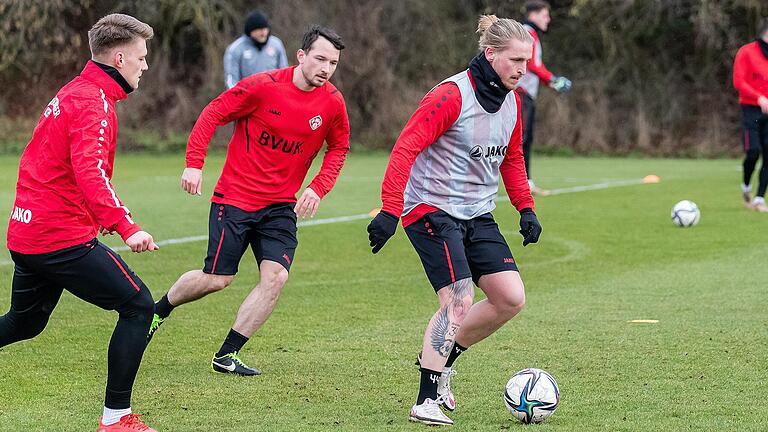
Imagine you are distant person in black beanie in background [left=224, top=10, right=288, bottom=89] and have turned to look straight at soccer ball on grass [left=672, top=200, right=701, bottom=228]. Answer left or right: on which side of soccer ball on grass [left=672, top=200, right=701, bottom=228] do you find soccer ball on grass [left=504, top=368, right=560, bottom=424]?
right

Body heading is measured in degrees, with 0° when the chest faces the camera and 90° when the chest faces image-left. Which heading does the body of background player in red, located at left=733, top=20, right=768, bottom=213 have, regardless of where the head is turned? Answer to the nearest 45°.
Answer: approximately 315°

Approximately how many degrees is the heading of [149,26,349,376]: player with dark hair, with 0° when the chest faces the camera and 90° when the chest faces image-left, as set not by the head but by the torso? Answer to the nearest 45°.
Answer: approximately 315°

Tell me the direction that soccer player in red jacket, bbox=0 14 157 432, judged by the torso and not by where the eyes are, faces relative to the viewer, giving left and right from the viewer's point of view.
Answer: facing to the right of the viewer

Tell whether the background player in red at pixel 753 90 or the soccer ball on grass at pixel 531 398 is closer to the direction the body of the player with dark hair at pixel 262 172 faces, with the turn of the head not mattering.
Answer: the soccer ball on grass

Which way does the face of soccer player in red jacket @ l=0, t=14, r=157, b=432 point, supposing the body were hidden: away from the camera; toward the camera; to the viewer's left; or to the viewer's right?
to the viewer's right

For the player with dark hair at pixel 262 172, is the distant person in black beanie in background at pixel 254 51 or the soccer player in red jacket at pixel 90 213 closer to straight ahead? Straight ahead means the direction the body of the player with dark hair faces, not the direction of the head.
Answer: the soccer player in red jacket

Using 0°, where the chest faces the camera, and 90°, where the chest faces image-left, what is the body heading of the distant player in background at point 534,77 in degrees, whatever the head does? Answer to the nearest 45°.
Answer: approximately 270°

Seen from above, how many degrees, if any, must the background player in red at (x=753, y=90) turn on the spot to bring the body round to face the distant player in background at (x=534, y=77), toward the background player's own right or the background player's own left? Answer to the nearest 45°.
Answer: approximately 135° to the background player's own right

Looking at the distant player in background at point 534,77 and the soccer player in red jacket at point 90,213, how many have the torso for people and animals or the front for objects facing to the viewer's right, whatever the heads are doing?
2
